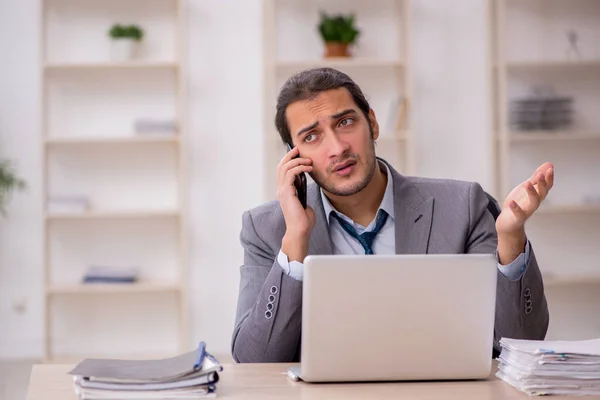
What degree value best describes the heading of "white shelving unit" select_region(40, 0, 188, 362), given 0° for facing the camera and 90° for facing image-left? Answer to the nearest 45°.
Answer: approximately 0°

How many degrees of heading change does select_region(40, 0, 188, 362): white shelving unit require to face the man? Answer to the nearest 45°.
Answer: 0° — it already faces them

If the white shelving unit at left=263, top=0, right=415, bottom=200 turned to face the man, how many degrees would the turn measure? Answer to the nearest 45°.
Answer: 0° — it already faces them

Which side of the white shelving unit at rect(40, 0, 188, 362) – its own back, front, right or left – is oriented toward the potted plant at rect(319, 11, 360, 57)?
left

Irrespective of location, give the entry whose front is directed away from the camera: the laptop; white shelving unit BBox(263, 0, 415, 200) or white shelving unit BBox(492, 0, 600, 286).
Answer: the laptop

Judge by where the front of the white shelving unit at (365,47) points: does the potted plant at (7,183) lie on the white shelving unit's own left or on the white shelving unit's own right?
on the white shelving unit's own right

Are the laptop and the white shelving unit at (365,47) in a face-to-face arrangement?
yes

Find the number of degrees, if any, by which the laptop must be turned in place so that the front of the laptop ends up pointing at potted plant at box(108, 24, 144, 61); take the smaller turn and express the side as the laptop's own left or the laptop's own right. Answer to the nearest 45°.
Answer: approximately 45° to the laptop's own left

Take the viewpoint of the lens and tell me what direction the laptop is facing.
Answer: facing away from the viewer

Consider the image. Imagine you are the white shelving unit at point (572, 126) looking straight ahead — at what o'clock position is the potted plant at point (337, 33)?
The potted plant is roughly at 2 o'clock from the white shelving unit.
